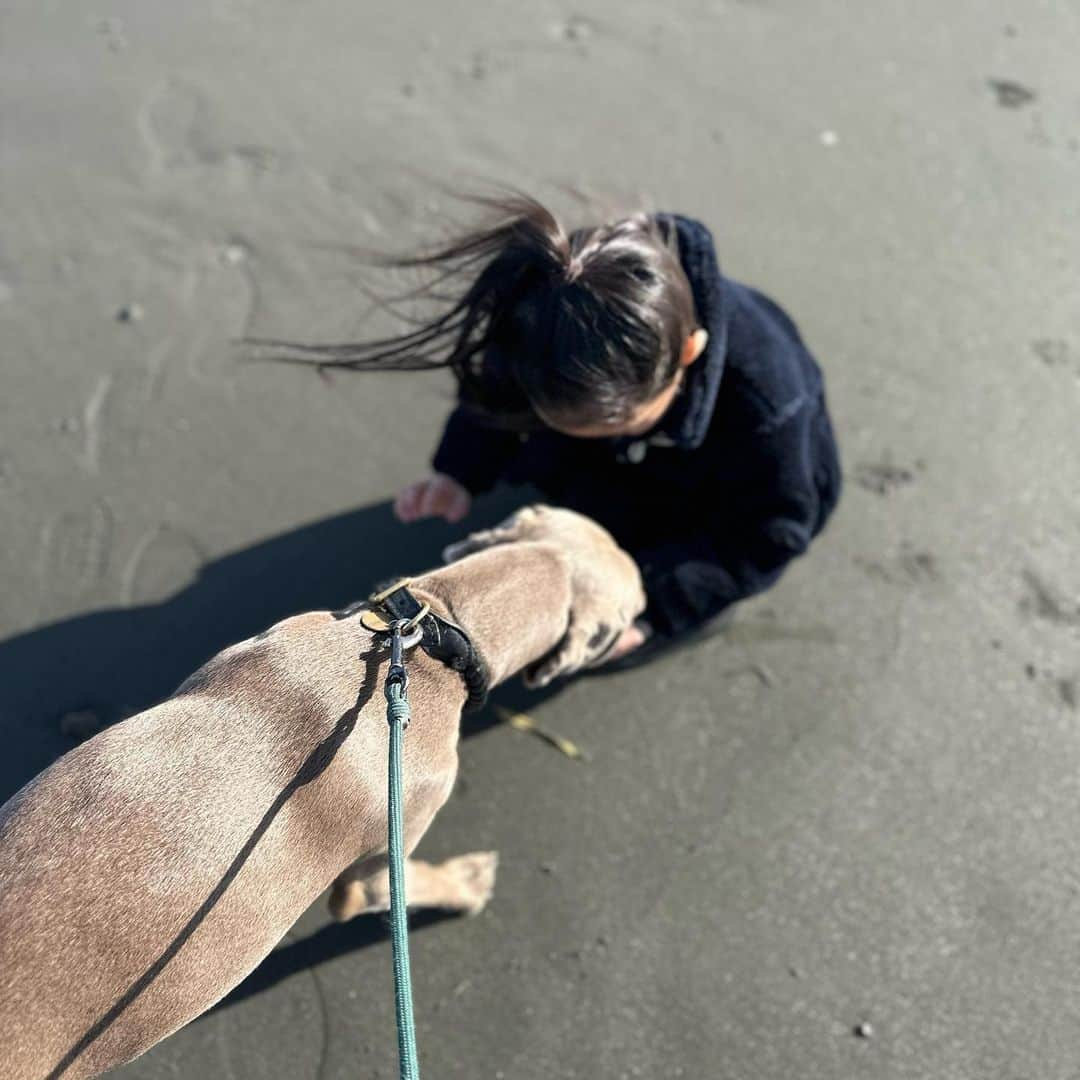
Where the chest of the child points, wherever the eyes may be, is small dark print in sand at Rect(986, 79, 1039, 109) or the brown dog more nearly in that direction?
the brown dog

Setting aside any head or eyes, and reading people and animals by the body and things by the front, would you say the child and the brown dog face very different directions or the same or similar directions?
very different directions

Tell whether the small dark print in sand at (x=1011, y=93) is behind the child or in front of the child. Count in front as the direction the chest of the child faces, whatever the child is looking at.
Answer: behind

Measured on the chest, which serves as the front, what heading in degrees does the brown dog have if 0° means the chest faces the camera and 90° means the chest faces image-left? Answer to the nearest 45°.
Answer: approximately 225°

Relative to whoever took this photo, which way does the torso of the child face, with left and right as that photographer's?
facing the viewer and to the left of the viewer

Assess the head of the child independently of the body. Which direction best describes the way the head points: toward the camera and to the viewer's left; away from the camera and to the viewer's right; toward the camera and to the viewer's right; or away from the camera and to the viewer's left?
toward the camera and to the viewer's left

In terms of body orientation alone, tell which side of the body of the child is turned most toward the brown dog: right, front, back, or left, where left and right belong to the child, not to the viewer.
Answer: front
